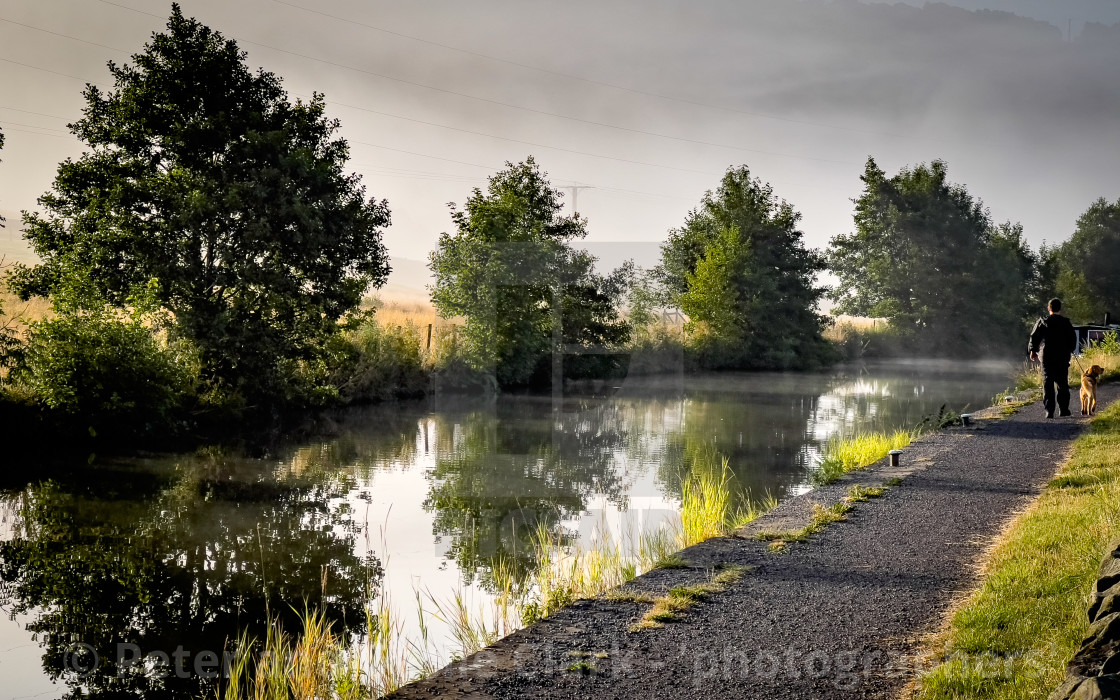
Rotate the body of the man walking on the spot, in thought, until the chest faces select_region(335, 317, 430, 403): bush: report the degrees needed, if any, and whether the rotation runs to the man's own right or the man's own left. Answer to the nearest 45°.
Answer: approximately 90° to the man's own left

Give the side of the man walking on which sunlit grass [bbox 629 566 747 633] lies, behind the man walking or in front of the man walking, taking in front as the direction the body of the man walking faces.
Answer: behind

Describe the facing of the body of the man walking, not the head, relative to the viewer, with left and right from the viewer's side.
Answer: facing away from the viewer

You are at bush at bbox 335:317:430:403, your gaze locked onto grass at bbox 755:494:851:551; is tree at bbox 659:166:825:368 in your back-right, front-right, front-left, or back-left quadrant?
back-left

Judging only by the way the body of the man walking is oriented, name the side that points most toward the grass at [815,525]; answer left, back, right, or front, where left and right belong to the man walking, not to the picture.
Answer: back

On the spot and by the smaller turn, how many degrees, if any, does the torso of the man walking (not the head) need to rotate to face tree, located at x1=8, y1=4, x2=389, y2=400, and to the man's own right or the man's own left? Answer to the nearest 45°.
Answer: approximately 90° to the man's own left

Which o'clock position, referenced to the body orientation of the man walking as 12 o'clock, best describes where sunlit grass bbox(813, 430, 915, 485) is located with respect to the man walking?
The sunlit grass is roughly at 7 o'clock from the man walking.

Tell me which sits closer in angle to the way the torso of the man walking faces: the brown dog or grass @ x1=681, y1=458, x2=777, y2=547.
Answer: the brown dog

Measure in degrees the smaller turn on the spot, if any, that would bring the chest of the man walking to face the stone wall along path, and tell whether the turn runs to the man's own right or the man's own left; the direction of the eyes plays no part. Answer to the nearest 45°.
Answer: approximately 180°

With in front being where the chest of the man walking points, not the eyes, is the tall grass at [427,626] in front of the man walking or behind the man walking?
behind
